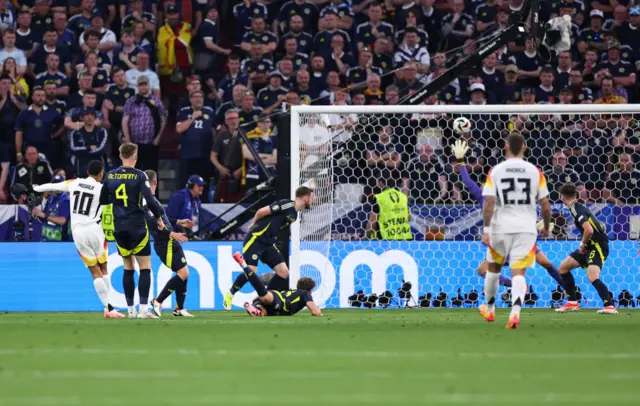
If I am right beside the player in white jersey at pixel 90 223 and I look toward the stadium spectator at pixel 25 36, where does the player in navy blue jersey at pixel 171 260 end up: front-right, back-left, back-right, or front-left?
back-right

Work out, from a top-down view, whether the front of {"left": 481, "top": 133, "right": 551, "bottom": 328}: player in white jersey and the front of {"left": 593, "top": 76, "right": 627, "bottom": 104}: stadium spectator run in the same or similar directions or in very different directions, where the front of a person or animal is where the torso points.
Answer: very different directions

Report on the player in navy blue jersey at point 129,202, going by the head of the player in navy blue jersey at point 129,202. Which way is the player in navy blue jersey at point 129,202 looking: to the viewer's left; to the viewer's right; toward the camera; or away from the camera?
away from the camera

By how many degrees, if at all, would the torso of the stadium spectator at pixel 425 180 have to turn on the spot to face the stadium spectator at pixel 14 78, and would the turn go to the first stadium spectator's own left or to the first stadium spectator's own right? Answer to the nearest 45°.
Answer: approximately 90° to the first stadium spectator's own right

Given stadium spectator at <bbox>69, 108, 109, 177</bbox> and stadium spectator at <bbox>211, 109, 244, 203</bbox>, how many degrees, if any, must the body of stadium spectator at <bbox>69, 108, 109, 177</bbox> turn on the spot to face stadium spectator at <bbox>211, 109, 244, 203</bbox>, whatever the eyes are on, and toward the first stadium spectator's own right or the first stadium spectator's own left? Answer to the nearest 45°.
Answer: approximately 90° to the first stadium spectator's own left

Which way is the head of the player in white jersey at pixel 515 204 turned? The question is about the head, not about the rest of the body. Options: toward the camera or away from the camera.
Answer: away from the camera

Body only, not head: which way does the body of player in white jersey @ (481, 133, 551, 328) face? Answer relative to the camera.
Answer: away from the camera

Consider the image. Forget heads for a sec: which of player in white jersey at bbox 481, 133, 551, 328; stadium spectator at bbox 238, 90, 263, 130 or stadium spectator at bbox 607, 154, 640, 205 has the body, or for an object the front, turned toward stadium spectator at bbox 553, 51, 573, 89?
the player in white jersey

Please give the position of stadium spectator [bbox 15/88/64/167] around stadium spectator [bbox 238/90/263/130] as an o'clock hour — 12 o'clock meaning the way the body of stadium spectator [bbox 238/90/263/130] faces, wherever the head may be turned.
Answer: stadium spectator [bbox 15/88/64/167] is roughly at 3 o'clock from stadium spectator [bbox 238/90/263/130].
